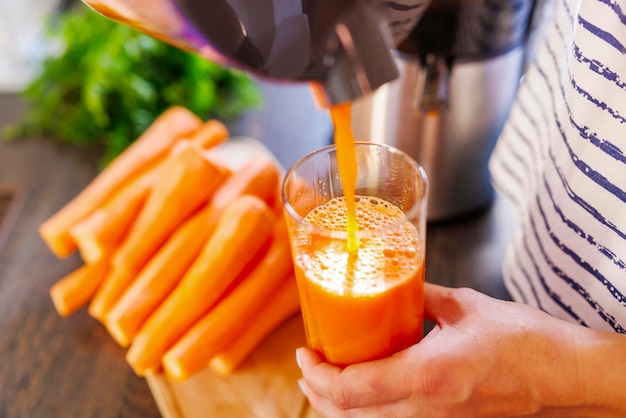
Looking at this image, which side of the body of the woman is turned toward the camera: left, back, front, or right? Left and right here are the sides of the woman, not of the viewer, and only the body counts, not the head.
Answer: left

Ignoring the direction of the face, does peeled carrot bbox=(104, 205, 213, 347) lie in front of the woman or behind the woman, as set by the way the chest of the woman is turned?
in front

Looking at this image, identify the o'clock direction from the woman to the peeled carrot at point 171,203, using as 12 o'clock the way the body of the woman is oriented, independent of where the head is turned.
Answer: The peeled carrot is roughly at 1 o'clock from the woman.

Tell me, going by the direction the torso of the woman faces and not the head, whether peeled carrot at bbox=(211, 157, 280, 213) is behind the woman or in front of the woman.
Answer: in front
